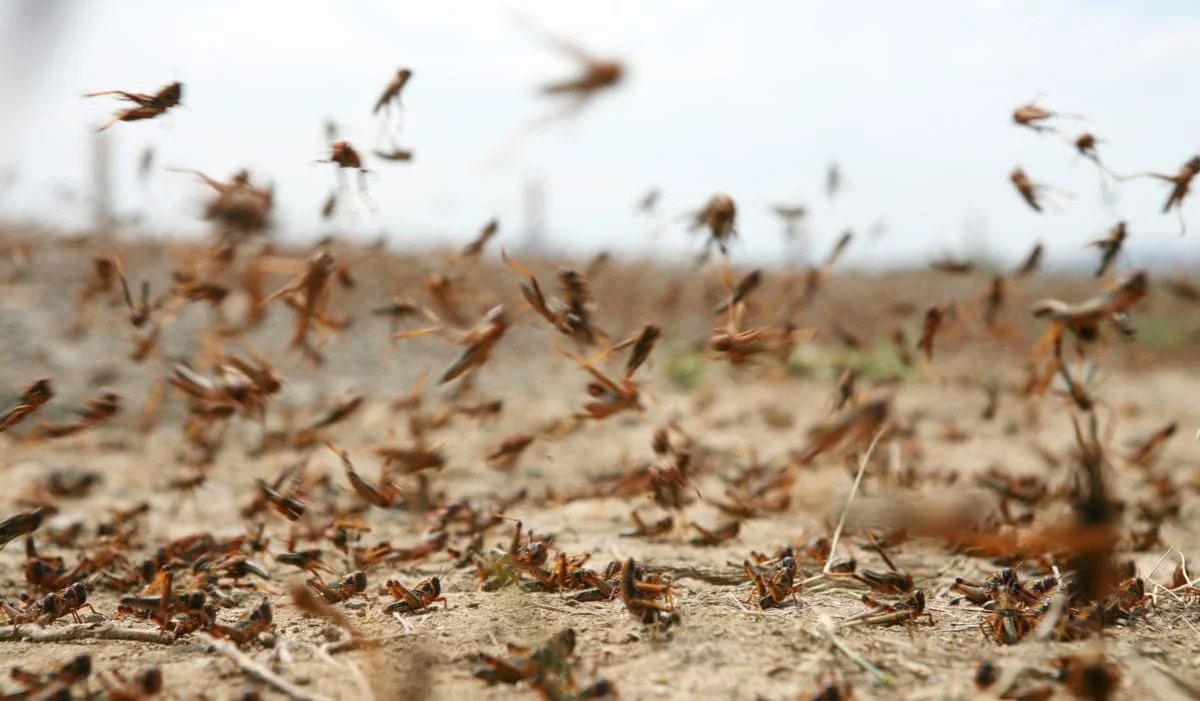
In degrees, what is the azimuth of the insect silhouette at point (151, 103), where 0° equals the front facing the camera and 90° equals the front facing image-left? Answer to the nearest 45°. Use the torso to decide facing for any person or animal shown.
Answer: approximately 270°

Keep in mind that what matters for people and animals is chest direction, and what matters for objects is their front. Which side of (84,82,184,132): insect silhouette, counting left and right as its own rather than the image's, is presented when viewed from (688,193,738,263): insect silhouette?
front

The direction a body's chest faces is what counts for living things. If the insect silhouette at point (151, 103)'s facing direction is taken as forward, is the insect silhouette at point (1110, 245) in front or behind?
in front
